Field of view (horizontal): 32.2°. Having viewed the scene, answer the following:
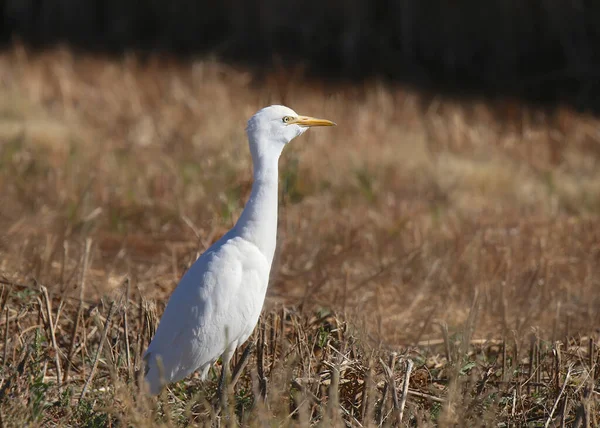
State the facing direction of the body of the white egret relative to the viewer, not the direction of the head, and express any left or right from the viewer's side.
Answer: facing to the right of the viewer
